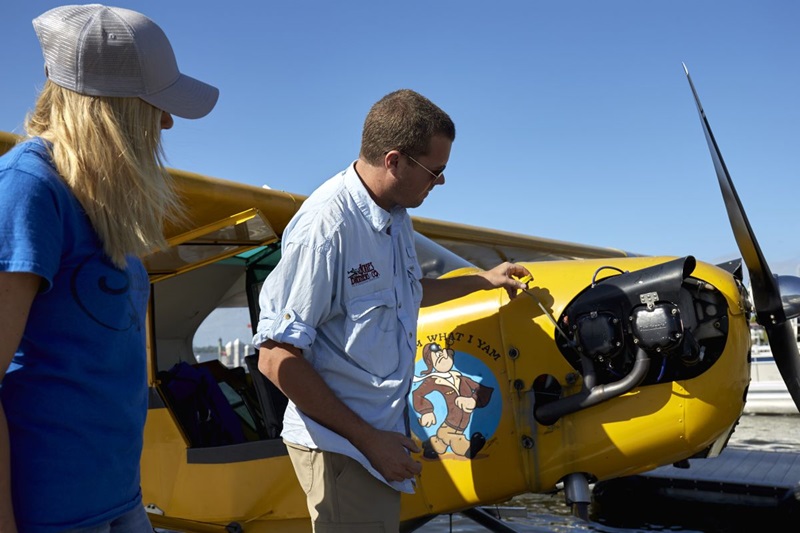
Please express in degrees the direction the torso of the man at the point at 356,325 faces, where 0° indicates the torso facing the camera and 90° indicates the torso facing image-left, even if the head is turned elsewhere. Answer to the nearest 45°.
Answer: approximately 315°

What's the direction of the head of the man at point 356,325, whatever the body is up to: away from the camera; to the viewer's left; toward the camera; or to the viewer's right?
to the viewer's right

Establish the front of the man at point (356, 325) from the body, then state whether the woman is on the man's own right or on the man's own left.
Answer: on the man's own right

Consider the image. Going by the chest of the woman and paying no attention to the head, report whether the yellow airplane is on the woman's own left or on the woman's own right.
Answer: on the woman's own left

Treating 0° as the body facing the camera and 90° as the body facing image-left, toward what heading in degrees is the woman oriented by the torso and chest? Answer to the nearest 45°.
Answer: approximately 315°
